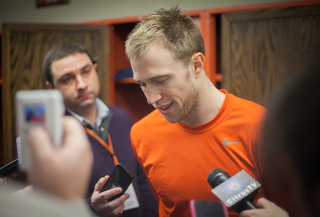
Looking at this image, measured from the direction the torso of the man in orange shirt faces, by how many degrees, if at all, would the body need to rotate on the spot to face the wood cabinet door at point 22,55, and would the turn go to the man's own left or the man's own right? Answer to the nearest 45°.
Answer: approximately 135° to the man's own right

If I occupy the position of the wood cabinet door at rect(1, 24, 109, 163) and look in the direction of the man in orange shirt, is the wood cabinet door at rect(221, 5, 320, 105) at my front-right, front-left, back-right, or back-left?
front-left

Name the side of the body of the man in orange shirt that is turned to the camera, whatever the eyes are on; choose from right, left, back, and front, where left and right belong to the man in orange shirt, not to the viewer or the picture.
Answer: front

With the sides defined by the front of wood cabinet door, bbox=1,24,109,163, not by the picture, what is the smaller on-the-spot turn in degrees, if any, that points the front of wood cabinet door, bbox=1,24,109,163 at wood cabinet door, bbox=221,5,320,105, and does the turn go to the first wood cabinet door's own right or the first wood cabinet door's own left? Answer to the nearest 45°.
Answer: approximately 45° to the first wood cabinet door's own left

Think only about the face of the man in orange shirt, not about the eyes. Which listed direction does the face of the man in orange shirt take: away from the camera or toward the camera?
toward the camera

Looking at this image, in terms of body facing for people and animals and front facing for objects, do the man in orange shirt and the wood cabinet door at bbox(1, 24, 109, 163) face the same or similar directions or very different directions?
same or similar directions

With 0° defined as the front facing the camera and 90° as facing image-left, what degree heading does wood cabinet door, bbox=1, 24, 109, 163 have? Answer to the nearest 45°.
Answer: approximately 0°

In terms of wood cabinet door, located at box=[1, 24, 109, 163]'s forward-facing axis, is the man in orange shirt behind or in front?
in front

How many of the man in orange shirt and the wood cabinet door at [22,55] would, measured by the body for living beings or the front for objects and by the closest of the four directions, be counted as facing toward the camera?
2
